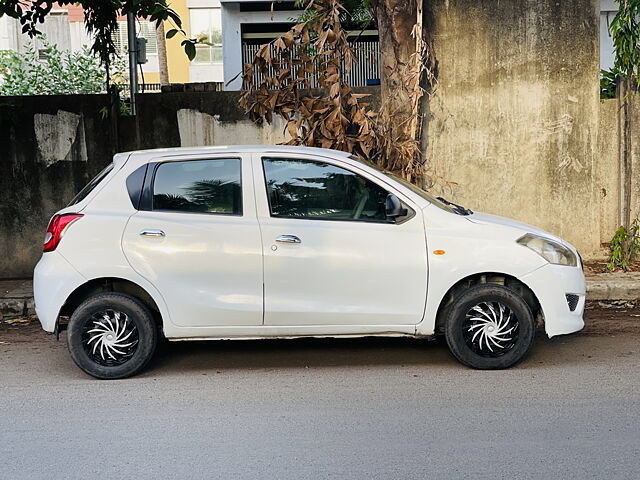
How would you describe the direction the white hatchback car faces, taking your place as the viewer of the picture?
facing to the right of the viewer

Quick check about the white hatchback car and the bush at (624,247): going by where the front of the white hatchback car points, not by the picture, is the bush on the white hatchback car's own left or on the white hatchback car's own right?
on the white hatchback car's own left

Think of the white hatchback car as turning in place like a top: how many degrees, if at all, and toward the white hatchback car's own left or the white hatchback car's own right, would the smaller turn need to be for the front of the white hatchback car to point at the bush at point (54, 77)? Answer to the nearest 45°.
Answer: approximately 135° to the white hatchback car's own left
